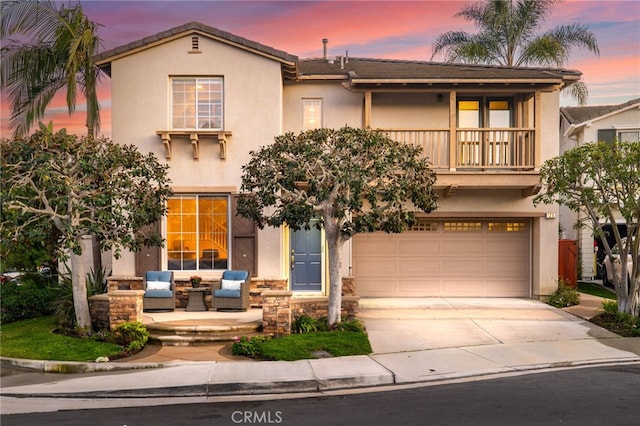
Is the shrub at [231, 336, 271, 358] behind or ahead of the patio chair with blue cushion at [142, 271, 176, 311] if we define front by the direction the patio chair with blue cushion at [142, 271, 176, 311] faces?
ahead

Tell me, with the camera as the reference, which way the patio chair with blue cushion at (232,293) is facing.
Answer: facing the viewer and to the left of the viewer

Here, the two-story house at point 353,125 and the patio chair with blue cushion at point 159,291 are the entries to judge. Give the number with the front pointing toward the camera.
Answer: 2

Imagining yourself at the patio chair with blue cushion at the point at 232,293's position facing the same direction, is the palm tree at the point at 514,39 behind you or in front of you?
behind

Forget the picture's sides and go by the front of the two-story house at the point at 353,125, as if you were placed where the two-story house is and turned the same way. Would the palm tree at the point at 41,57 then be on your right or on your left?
on your right

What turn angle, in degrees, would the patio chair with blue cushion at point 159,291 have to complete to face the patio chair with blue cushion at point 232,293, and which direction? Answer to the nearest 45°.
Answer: approximately 90° to its left

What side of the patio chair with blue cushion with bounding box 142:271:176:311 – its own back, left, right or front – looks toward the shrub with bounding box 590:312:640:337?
left

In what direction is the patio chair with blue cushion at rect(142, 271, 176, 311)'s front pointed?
toward the camera

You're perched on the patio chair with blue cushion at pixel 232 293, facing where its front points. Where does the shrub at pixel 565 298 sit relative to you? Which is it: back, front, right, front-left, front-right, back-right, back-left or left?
back-left

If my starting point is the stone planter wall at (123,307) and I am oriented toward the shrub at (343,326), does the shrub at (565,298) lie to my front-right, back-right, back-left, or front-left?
front-left

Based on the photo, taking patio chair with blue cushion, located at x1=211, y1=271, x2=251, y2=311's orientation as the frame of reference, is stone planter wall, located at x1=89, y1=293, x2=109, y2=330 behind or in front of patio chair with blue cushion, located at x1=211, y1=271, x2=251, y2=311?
in front

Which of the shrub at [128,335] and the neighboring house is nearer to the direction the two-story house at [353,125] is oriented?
the shrub

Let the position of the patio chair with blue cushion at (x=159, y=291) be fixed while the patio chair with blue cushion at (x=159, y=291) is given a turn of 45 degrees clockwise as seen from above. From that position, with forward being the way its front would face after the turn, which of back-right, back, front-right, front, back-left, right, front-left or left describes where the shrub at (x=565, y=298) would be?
back-left

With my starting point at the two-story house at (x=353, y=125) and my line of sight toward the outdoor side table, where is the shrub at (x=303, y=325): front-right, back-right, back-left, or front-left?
front-left

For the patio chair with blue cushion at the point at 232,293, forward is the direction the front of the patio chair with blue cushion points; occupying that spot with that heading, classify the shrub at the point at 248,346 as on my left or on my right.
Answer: on my left
